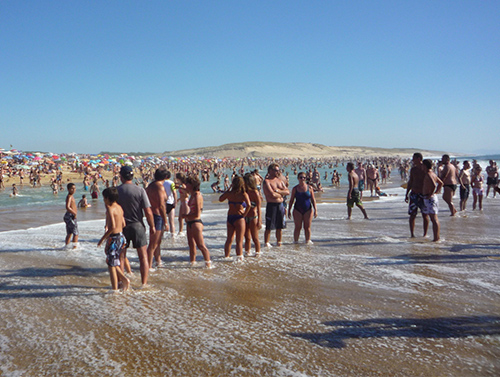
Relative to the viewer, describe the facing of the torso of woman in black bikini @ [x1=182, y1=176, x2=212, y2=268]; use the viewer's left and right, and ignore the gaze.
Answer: facing to the left of the viewer

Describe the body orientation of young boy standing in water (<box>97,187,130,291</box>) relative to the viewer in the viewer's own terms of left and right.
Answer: facing away from the viewer and to the left of the viewer

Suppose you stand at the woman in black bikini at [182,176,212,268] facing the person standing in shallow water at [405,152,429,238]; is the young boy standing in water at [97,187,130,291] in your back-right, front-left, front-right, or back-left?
back-right

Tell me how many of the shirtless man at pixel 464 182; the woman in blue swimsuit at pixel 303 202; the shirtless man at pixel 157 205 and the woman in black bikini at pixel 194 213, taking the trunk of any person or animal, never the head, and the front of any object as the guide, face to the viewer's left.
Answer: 1

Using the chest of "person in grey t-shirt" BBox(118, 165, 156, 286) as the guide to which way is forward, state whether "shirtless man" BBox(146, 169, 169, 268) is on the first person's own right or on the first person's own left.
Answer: on the first person's own right

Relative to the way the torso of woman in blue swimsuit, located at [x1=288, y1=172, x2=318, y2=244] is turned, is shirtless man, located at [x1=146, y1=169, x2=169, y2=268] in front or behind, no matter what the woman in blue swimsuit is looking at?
in front

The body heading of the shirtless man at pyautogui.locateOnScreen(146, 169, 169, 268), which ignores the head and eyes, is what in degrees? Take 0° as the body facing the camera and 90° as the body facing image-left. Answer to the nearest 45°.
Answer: approximately 225°

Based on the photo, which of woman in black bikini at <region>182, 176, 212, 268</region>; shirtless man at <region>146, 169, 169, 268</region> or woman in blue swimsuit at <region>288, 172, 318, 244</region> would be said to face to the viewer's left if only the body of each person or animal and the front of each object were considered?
the woman in black bikini

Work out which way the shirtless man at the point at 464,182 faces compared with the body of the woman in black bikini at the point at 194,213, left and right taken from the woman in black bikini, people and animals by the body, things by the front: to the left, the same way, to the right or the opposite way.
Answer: to the left

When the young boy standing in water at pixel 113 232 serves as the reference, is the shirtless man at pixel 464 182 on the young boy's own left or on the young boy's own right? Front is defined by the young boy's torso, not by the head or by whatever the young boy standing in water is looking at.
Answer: on the young boy's own right

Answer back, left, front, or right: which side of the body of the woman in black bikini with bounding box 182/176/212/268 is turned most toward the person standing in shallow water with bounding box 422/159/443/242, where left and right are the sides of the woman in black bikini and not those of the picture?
back

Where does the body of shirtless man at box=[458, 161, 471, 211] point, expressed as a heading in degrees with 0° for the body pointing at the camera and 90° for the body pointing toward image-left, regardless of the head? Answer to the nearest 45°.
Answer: approximately 315°

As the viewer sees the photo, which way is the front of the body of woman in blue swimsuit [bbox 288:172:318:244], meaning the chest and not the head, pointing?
toward the camera
